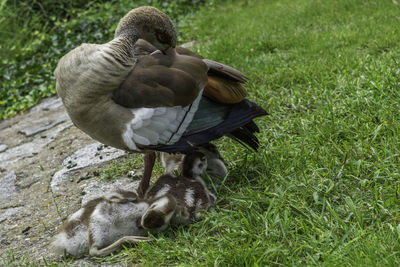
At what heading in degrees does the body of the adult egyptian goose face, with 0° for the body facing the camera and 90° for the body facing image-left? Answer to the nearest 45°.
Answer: approximately 90°
